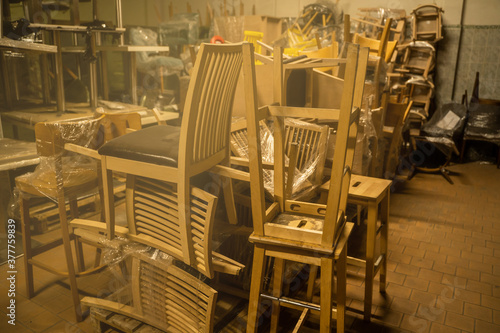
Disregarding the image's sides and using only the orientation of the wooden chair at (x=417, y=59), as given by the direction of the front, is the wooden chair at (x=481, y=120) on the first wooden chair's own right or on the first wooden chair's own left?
on the first wooden chair's own left

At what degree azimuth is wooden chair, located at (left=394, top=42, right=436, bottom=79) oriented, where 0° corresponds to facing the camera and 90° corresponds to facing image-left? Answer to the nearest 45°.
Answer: approximately 45°

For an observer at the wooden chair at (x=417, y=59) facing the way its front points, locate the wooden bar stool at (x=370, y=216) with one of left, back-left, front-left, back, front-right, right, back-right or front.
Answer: front-left

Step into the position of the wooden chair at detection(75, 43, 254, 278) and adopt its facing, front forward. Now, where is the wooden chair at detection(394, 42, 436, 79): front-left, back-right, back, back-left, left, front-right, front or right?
right

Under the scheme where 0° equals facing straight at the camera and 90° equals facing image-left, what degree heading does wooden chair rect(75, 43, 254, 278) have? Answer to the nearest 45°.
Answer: approximately 135°

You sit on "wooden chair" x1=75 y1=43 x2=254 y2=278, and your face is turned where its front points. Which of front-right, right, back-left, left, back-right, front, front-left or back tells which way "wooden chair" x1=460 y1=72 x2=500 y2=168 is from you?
right

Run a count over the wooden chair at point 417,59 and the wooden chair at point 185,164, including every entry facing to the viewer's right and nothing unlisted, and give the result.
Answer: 0

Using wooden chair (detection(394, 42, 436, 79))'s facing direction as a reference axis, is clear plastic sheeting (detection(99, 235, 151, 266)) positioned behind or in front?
in front
